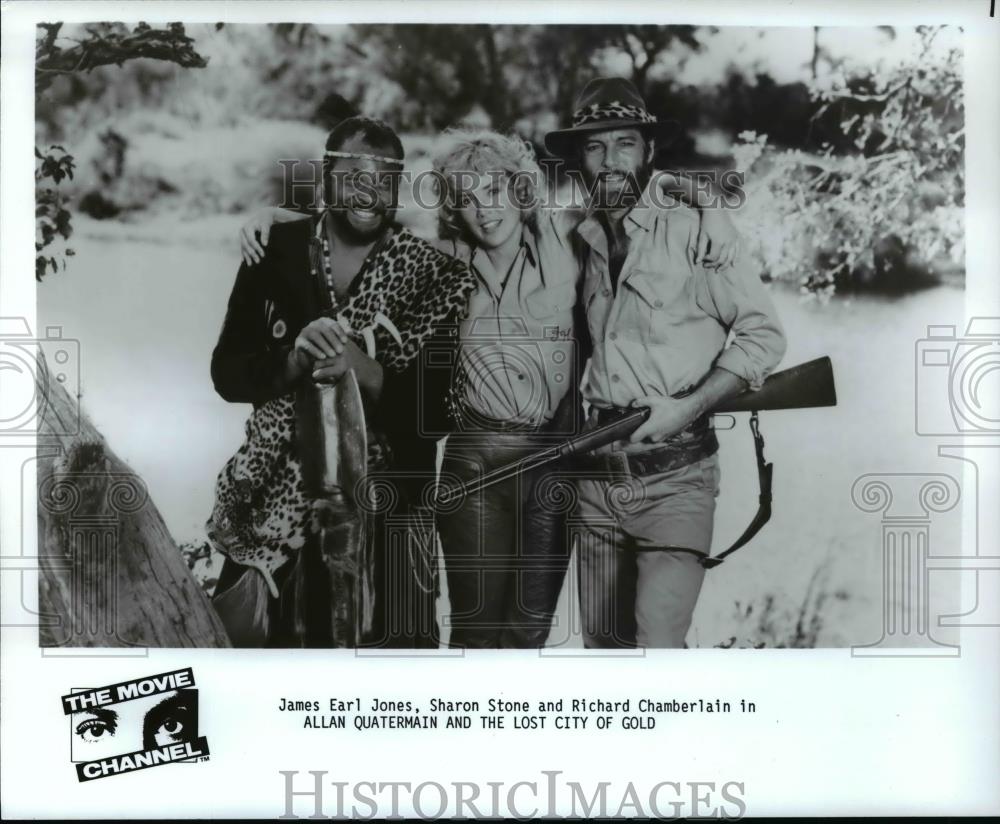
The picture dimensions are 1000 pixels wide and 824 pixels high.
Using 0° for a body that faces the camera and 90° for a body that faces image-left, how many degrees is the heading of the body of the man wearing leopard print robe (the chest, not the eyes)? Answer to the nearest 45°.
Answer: approximately 0°
